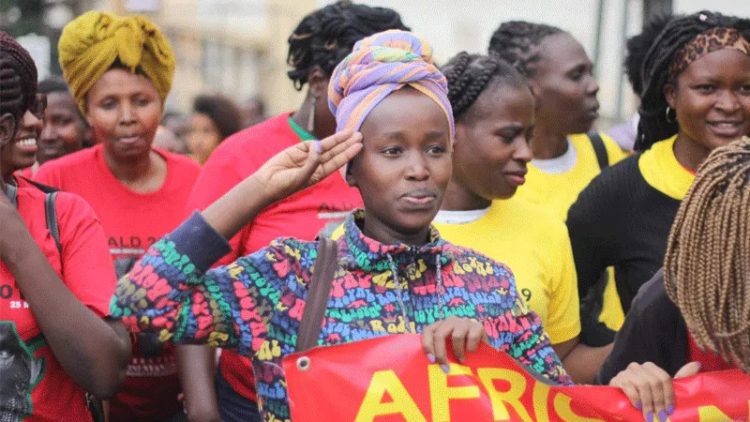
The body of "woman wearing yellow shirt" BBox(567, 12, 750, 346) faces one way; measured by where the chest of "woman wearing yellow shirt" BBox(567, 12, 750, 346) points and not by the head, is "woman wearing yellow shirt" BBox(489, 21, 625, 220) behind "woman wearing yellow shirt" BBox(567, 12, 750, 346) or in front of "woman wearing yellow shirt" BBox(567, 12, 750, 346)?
behind

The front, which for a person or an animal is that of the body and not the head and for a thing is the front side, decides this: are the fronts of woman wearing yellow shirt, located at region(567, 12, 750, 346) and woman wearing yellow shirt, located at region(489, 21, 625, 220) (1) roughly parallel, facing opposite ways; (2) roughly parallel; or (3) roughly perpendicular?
roughly parallel

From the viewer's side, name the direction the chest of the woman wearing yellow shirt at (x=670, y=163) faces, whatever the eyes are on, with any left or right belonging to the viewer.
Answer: facing the viewer and to the right of the viewer

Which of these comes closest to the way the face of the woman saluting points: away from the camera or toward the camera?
toward the camera

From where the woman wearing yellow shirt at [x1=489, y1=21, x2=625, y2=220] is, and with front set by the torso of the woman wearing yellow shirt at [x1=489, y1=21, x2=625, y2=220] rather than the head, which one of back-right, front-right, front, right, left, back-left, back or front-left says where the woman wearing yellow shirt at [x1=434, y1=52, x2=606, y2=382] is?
front-right

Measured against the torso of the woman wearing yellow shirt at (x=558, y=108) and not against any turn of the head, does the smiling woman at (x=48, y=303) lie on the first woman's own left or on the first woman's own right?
on the first woman's own right

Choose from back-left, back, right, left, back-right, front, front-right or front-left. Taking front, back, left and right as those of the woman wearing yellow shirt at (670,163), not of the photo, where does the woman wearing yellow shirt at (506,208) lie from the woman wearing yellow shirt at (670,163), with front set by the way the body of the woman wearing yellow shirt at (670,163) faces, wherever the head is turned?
right

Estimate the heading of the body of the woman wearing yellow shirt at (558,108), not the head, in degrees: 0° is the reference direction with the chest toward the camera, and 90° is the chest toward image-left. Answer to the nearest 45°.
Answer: approximately 315°

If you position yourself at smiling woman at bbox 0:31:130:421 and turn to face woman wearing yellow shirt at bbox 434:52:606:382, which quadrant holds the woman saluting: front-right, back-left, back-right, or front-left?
front-right

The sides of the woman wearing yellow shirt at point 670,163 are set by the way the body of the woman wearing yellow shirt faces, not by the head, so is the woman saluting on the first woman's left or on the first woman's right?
on the first woman's right

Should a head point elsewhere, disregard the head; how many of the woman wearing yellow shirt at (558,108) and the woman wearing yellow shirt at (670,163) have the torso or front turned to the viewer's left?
0

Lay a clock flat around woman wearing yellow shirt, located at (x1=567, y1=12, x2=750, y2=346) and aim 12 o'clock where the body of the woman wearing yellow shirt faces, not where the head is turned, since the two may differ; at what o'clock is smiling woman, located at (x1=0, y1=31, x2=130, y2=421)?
The smiling woman is roughly at 3 o'clock from the woman wearing yellow shirt.

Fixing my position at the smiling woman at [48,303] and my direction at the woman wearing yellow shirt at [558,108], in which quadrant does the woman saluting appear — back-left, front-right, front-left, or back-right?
front-right

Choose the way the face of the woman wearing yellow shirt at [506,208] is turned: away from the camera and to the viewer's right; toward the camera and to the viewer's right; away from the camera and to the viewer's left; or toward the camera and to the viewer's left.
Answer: toward the camera and to the viewer's right
